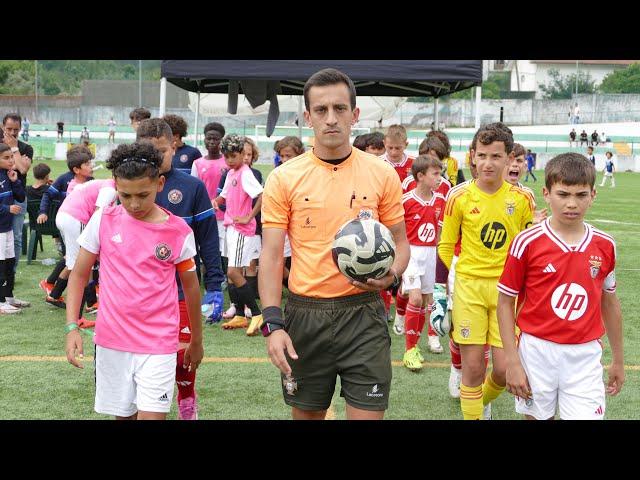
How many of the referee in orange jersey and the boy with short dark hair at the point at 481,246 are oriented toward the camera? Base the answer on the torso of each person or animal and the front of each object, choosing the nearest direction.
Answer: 2

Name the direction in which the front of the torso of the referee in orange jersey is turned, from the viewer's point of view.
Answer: toward the camera

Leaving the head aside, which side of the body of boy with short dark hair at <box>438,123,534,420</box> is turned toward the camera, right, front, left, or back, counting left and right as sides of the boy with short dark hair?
front

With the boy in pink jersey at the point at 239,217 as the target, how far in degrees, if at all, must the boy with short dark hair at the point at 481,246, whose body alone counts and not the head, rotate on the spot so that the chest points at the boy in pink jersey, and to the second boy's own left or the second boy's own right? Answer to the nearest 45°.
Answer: approximately 135° to the second boy's own right

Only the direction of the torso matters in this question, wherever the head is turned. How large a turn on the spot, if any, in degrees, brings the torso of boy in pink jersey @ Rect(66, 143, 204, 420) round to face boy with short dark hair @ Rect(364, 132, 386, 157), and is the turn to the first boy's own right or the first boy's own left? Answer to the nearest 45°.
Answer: approximately 135° to the first boy's own left

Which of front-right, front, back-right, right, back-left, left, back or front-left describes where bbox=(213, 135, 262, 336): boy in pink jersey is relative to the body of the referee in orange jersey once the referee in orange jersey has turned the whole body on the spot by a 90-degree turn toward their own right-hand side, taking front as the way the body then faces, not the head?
right

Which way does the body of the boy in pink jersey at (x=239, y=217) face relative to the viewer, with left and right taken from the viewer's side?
facing the viewer and to the left of the viewer

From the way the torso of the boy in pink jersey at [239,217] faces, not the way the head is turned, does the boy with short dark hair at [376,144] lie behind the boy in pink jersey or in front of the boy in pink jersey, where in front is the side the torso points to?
behind

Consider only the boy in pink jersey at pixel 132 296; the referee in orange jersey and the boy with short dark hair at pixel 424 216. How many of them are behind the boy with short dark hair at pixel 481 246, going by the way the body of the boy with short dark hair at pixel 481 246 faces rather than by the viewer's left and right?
1

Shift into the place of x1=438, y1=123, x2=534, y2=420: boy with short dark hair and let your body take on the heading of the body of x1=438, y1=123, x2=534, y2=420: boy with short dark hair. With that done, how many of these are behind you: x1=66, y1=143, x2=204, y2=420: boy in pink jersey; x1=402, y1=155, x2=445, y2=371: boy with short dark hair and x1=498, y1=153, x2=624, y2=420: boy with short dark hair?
1

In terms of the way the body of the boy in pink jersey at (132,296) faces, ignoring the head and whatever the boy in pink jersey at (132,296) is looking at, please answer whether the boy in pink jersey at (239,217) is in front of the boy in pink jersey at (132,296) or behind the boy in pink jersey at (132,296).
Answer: behind

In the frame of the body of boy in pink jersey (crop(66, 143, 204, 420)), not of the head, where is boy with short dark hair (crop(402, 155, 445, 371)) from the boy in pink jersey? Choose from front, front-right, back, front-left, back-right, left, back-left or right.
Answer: back-left

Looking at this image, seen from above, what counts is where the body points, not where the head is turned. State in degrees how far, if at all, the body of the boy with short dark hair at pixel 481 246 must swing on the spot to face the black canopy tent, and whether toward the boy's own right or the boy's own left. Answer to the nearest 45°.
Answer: approximately 135° to the boy's own right

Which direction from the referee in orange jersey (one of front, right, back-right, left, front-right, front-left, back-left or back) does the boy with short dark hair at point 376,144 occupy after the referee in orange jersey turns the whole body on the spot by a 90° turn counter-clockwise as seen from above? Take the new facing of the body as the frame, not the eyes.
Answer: left
